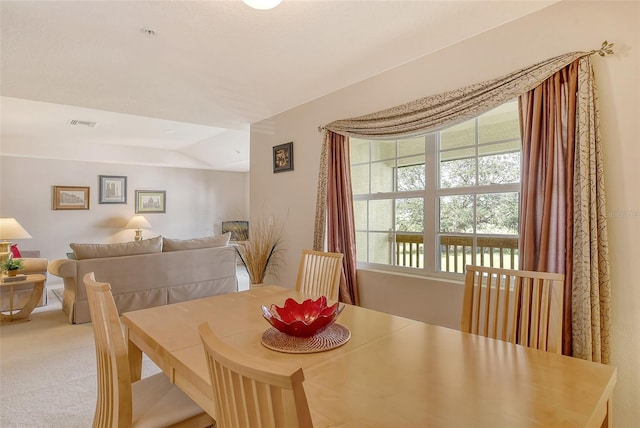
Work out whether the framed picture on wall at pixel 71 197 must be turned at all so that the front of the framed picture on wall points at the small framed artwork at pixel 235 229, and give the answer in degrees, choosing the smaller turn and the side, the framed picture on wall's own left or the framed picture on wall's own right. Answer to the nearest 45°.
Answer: approximately 90° to the framed picture on wall's own left

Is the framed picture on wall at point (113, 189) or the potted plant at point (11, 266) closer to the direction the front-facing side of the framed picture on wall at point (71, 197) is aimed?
the potted plant

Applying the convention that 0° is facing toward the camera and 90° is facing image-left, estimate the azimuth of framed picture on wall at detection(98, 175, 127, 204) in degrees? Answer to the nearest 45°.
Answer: approximately 0°

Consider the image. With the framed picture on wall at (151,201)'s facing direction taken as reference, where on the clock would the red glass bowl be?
The red glass bowl is roughly at 12 o'clock from the framed picture on wall.

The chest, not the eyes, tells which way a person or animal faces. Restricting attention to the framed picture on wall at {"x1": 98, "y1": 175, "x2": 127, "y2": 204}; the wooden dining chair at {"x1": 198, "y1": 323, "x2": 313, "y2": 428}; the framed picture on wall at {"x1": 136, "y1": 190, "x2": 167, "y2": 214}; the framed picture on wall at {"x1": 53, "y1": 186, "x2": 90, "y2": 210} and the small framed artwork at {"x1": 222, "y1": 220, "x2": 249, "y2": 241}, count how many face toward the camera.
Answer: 4

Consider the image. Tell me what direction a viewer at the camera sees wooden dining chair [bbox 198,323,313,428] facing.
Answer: facing away from the viewer and to the right of the viewer

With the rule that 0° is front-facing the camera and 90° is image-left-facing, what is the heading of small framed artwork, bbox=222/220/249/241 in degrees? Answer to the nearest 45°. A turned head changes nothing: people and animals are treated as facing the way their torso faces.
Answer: approximately 0°
